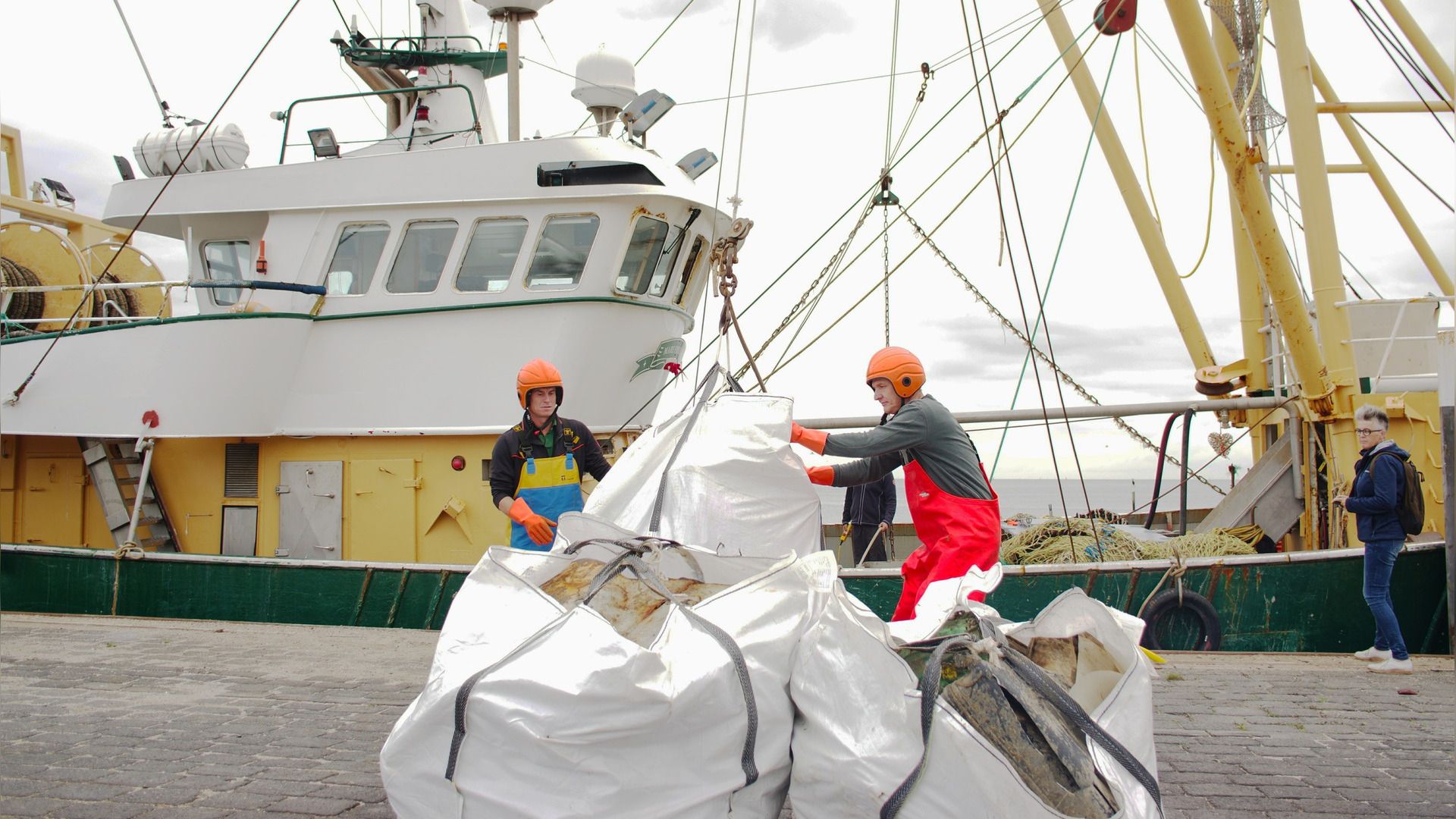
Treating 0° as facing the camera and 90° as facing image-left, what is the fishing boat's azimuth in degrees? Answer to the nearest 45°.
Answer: approximately 270°

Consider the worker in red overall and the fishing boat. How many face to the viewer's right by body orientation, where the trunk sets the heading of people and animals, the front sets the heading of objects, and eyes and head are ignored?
1

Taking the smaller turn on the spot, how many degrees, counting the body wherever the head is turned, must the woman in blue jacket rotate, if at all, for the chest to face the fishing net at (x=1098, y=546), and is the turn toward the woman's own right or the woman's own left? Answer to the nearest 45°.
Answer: approximately 45° to the woman's own right

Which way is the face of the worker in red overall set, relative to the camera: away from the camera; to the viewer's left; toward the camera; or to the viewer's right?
to the viewer's left

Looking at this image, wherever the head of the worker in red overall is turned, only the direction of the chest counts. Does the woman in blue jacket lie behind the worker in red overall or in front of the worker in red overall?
behind

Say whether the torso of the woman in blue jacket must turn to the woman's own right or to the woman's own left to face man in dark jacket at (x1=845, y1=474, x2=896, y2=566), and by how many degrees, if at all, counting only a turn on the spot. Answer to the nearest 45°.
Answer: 0° — they already face them

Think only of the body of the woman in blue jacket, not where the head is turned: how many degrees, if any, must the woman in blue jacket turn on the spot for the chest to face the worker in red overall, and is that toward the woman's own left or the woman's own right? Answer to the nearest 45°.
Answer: approximately 45° to the woman's own left

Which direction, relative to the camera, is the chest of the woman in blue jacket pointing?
to the viewer's left

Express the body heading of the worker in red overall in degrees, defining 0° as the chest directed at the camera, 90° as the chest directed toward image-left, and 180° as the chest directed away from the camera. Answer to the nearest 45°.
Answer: approximately 90°
